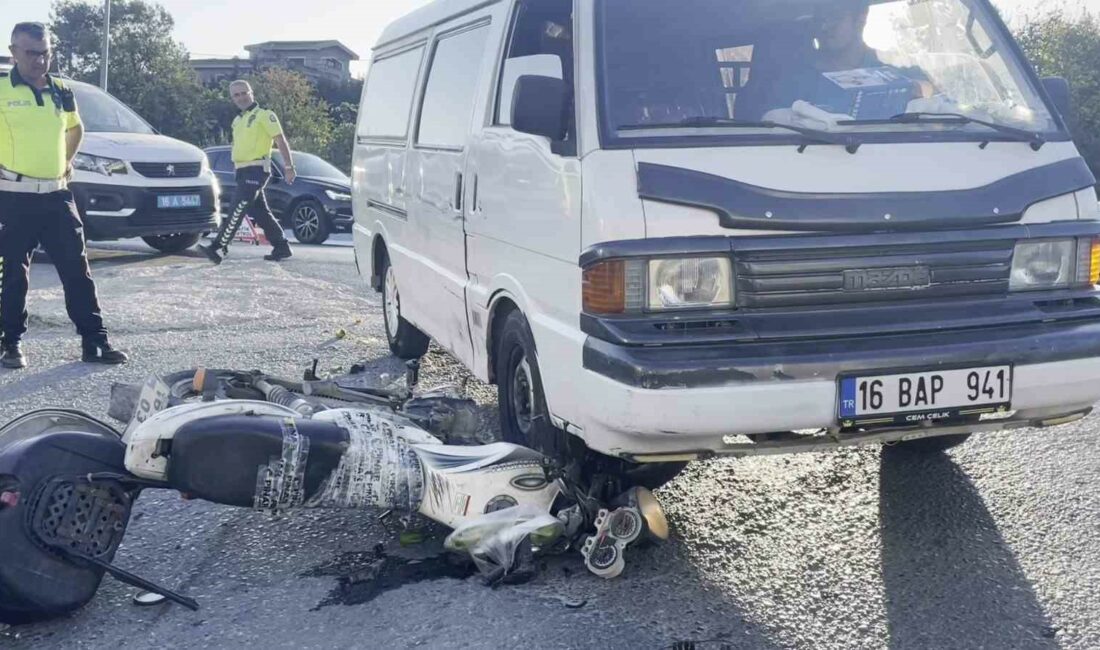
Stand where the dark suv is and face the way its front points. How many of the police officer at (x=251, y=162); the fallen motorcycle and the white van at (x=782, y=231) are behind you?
0

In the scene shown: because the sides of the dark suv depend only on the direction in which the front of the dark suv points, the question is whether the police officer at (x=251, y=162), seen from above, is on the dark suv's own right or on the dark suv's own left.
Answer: on the dark suv's own right

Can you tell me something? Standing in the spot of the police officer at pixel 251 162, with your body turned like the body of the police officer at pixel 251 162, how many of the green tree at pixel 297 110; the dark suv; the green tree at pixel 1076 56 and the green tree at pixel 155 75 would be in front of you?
0

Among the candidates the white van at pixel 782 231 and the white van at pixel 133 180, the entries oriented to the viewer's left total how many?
0

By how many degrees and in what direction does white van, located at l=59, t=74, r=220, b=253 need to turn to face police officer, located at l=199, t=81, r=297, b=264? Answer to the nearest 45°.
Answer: approximately 45° to its left

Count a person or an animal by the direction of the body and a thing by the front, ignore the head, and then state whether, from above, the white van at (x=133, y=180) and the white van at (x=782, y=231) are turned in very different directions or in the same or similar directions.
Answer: same or similar directions

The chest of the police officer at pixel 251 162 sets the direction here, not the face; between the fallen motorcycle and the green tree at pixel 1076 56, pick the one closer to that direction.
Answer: the fallen motorcycle

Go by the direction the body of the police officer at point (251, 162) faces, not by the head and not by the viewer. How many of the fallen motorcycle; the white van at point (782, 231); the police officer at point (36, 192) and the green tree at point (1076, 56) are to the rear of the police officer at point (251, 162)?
1

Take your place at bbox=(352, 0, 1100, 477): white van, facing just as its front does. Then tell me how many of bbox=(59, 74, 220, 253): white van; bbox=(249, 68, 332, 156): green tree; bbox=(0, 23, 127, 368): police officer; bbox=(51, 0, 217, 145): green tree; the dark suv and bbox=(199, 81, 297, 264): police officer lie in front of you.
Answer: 0

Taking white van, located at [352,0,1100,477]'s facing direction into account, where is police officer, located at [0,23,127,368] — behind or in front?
behind

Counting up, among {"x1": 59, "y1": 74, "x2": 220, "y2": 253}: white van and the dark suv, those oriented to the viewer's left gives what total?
0

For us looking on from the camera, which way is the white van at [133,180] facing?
facing the viewer and to the right of the viewer

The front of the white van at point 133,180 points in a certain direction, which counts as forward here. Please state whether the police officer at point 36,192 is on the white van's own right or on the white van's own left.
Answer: on the white van's own right

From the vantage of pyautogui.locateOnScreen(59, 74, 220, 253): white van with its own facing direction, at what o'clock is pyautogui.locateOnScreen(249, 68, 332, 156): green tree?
The green tree is roughly at 8 o'clock from the white van.

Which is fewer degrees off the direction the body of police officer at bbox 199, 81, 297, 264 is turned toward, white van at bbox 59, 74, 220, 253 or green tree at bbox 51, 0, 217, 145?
the white van

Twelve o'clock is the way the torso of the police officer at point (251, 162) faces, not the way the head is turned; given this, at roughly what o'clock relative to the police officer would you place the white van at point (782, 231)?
The white van is roughly at 10 o'clock from the police officer.

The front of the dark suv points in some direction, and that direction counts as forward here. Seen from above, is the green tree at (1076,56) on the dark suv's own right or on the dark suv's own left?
on the dark suv's own left

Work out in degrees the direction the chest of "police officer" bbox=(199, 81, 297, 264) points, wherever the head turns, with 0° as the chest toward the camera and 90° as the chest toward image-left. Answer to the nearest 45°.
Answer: approximately 45°

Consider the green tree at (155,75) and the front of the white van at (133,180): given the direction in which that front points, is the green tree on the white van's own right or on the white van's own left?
on the white van's own left

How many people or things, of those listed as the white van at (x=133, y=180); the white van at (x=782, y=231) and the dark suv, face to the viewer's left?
0

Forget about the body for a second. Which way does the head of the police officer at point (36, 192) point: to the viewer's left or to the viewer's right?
to the viewer's right
